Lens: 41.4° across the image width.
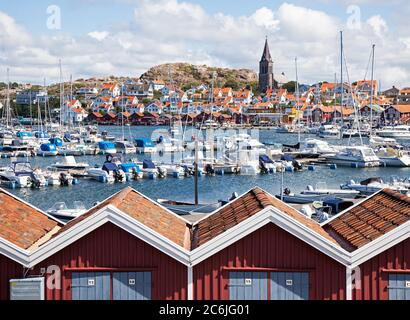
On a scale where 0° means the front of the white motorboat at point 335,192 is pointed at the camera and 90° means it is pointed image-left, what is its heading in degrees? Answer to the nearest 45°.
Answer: approximately 270°

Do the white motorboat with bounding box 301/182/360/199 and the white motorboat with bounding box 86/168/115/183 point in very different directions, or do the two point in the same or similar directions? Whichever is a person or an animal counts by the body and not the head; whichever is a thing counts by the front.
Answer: very different directions

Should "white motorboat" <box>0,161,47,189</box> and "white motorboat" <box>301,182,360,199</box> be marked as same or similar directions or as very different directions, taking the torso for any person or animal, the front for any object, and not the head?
very different directions

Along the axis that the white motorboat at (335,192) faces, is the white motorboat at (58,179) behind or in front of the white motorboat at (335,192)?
behind

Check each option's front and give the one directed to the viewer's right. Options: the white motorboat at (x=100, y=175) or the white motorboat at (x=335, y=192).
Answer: the white motorboat at (x=335, y=192)

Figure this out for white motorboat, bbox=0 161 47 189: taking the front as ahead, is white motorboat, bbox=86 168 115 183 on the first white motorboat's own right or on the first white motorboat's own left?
on the first white motorboat's own right

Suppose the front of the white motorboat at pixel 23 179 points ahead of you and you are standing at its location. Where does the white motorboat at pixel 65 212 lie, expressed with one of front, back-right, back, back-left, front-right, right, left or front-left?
back-left

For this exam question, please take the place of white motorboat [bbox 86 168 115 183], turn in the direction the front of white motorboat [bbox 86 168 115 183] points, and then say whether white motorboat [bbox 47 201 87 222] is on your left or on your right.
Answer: on your left
